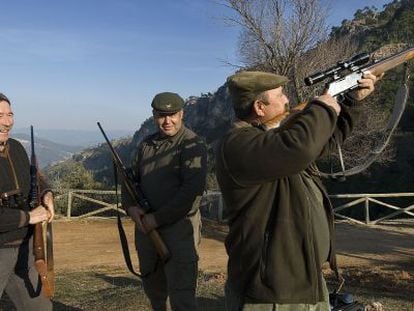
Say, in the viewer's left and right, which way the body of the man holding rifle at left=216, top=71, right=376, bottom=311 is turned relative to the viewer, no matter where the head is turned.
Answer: facing to the right of the viewer

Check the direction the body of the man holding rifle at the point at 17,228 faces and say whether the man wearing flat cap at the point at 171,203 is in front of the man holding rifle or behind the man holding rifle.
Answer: in front

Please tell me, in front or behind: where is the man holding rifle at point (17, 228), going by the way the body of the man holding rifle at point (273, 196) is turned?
behind

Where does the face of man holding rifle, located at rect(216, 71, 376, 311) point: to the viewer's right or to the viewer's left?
to the viewer's right

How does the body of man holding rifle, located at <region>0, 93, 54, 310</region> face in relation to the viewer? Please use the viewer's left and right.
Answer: facing the viewer and to the right of the viewer
